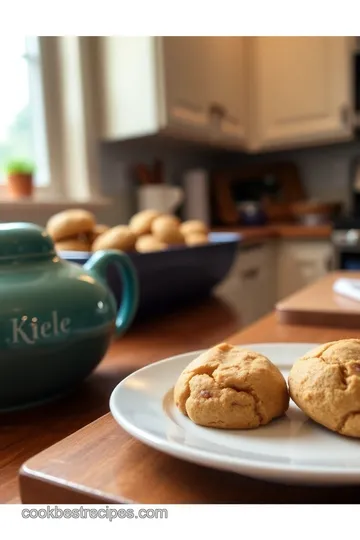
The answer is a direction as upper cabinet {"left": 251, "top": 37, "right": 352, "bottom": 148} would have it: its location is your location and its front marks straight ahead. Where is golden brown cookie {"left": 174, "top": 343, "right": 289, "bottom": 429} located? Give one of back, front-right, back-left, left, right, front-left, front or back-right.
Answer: front-left

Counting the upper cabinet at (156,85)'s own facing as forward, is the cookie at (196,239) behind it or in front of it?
in front

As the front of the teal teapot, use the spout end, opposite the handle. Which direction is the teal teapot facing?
to the viewer's left

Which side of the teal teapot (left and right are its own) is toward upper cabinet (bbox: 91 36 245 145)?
right

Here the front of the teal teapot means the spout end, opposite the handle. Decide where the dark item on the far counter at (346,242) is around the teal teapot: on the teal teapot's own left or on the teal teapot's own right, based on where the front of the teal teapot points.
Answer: on the teal teapot's own right

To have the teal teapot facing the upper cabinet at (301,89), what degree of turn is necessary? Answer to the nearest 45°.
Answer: approximately 135° to its right

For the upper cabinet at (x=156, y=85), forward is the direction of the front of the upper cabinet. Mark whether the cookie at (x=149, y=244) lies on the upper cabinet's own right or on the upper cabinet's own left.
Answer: on the upper cabinet's own right

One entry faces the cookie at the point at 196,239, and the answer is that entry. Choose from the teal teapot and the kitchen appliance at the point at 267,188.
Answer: the kitchen appliance

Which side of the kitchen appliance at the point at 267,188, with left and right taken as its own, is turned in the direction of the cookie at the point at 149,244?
front

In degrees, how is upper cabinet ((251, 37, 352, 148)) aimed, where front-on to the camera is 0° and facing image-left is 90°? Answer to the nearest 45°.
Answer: approximately 45°

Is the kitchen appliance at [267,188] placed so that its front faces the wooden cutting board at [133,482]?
yes

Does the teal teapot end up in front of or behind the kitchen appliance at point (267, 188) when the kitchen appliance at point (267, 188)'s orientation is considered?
in front

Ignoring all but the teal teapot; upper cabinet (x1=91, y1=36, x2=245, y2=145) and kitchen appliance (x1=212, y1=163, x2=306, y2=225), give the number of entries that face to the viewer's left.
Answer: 1

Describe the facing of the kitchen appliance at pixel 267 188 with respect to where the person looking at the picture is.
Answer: facing the viewer

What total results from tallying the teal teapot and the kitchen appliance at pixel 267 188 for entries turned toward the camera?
1

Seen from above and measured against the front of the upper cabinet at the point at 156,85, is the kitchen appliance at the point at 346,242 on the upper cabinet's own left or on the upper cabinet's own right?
on the upper cabinet's own left

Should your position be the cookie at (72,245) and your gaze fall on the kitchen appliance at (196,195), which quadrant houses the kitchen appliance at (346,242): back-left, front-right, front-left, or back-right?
front-right
